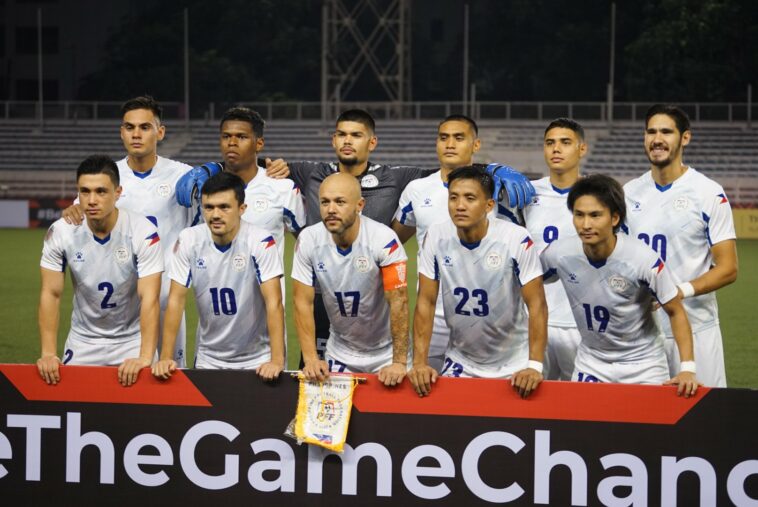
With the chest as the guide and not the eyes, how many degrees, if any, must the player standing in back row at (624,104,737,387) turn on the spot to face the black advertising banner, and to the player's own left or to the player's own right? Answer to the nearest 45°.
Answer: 0° — they already face it

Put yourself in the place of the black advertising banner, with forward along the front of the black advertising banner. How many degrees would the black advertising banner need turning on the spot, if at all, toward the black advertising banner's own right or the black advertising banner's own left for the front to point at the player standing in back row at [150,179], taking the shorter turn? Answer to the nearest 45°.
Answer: approximately 135° to the black advertising banner's own right

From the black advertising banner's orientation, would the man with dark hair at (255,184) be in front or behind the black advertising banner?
behind

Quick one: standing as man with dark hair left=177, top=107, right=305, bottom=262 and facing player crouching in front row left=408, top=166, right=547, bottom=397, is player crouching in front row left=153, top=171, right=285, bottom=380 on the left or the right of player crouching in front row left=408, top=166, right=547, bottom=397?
right

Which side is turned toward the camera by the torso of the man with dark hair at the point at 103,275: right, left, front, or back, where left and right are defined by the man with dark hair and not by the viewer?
front

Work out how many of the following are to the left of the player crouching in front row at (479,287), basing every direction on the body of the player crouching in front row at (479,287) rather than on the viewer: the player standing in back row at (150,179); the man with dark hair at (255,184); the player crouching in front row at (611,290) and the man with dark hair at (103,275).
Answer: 1

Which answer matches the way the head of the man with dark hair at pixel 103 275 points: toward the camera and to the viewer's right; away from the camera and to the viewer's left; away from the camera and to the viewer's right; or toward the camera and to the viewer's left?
toward the camera and to the viewer's left

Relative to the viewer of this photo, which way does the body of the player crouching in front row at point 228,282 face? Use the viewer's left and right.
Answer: facing the viewer

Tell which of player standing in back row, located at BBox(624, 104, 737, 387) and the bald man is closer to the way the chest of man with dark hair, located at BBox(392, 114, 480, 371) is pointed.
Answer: the bald man

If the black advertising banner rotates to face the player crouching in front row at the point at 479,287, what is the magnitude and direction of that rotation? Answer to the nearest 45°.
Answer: approximately 135° to its left

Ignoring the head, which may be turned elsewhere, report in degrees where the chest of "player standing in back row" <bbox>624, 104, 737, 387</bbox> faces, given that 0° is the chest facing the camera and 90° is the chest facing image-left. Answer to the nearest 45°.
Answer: approximately 45°

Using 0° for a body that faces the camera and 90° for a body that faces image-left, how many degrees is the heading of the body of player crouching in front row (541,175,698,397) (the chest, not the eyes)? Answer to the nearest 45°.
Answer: approximately 45°

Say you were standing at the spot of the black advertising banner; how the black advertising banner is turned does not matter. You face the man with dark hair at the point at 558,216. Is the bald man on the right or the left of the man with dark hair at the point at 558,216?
left

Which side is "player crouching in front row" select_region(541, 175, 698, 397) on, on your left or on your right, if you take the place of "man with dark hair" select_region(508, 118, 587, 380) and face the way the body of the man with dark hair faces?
on your left

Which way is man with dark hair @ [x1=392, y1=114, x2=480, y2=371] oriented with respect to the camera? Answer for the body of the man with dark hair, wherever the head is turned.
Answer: toward the camera

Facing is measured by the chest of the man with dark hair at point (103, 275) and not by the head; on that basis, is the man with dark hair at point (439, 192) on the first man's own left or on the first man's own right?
on the first man's own left
